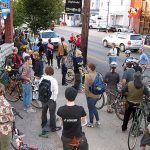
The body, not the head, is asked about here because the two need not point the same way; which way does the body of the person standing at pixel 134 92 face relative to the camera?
away from the camera

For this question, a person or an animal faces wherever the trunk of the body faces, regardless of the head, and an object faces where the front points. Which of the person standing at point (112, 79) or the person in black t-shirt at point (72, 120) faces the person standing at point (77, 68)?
the person in black t-shirt

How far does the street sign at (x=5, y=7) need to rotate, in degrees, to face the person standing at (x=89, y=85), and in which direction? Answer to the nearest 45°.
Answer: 0° — it already faces them

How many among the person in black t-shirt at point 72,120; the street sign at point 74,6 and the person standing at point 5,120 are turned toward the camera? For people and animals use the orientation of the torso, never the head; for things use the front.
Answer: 1

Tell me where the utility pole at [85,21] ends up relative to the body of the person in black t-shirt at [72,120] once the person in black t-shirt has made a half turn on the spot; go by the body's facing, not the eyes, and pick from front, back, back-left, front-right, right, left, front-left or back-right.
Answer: back

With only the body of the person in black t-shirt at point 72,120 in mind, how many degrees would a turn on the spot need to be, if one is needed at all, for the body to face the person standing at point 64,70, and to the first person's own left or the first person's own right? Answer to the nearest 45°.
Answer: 0° — they already face them

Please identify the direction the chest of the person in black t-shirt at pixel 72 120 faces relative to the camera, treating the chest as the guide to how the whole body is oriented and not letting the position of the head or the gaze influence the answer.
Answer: away from the camera

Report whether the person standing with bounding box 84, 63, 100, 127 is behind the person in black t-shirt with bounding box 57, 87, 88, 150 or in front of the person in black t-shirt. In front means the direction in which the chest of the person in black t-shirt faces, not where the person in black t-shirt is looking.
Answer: in front

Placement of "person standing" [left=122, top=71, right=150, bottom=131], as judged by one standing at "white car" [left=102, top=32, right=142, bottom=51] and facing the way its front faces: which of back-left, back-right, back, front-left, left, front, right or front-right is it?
back-left

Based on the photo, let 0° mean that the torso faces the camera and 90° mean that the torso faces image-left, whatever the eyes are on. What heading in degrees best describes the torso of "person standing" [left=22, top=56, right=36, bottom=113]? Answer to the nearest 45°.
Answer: approximately 270°

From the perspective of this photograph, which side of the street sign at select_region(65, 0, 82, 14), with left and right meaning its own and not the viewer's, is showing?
front
